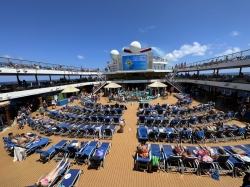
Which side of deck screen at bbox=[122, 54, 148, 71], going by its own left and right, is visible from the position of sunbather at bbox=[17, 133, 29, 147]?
front

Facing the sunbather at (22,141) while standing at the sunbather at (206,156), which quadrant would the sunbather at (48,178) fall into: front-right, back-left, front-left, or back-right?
front-left

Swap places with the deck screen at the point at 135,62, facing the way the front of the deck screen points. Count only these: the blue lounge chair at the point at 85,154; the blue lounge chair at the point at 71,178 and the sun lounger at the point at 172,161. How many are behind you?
0

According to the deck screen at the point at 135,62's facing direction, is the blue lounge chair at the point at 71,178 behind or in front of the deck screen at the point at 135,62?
in front

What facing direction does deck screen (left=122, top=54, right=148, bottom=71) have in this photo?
toward the camera

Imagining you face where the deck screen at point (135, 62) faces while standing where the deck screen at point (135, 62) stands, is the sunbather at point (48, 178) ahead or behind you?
ahead

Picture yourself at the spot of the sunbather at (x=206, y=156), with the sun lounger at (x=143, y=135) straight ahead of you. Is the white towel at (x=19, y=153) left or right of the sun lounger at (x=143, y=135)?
left

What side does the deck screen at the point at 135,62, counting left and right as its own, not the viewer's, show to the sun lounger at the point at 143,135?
front

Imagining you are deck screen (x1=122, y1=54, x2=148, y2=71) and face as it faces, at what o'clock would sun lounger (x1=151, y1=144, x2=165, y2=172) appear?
The sun lounger is roughly at 12 o'clock from the deck screen.

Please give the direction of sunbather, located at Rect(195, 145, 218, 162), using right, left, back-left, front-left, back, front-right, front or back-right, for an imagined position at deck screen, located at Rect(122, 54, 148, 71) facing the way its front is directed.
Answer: front

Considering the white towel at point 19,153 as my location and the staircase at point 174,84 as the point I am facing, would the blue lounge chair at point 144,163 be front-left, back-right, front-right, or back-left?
front-right

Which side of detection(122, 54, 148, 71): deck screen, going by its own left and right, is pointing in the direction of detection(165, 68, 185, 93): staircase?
left

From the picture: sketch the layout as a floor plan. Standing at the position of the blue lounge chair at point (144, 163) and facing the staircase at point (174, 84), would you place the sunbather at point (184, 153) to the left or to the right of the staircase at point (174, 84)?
right

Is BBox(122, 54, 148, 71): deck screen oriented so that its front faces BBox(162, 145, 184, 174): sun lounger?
yes

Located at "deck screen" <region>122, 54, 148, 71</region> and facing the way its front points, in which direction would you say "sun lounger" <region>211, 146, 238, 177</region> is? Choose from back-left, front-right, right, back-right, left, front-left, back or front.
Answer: front

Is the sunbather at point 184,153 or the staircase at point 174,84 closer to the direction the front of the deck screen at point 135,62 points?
the sunbather
